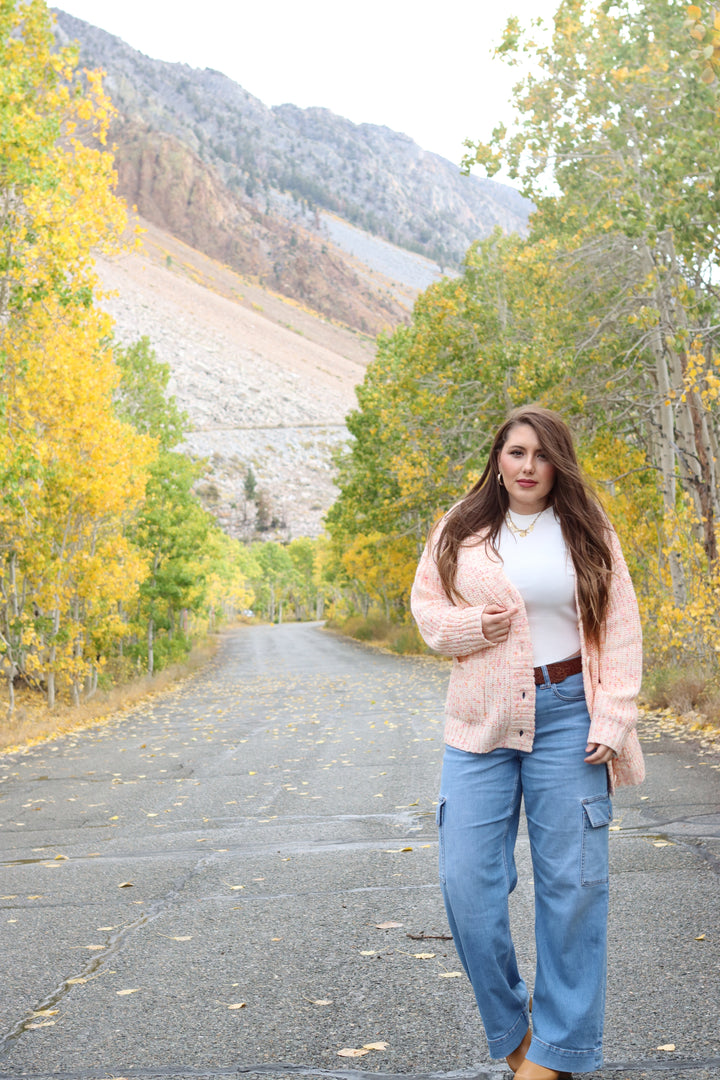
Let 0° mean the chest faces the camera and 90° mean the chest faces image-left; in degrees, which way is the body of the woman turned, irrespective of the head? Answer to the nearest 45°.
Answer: approximately 0°

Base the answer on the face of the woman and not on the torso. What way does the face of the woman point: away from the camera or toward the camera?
toward the camera
